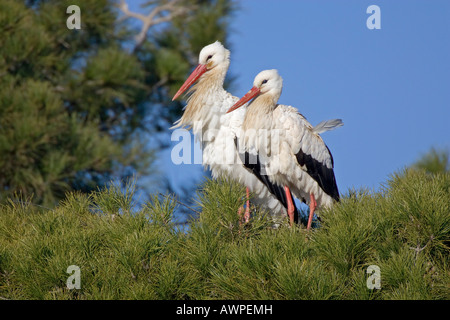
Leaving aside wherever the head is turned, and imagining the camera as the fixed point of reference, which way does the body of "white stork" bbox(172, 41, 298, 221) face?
to the viewer's left

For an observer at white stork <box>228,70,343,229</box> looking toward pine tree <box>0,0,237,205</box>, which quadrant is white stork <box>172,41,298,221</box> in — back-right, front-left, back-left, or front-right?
front-left

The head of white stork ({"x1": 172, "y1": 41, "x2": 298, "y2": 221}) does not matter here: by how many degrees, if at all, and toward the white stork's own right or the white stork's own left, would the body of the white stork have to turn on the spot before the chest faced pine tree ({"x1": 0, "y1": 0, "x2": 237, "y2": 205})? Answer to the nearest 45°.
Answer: approximately 90° to the white stork's own right

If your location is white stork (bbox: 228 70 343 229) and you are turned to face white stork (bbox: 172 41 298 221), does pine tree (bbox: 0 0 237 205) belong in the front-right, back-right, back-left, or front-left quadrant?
front-right
